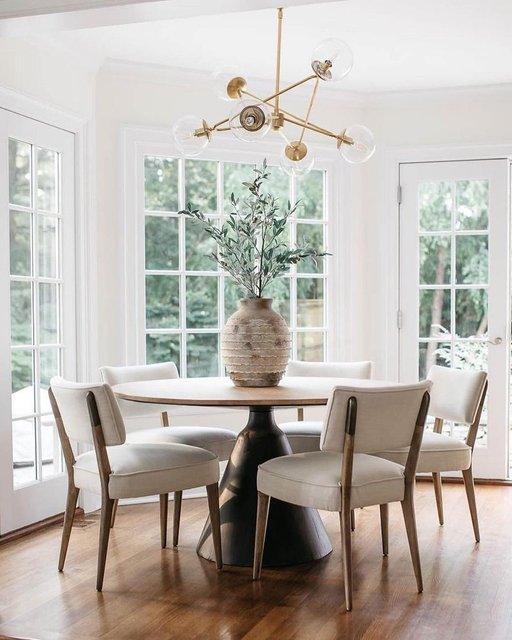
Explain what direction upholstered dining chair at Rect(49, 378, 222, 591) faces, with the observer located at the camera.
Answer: facing away from the viewer and to the right of the viewer

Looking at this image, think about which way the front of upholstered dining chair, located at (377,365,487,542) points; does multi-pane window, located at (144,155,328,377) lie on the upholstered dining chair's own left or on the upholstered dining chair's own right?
on the upholstered dining chair's own right

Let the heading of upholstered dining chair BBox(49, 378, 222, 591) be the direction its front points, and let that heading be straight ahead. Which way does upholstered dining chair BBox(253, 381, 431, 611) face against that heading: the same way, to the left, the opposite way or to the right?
to the left

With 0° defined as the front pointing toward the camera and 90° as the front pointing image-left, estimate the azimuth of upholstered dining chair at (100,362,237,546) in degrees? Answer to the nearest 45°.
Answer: approximately 315°

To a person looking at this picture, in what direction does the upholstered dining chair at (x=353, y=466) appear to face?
facing away from the viewer and to the left of the viewer

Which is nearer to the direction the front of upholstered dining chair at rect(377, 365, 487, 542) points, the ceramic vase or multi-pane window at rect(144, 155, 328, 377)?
the ceramic vase

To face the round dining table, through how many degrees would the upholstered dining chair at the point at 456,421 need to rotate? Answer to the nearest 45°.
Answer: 0° — it already faces it

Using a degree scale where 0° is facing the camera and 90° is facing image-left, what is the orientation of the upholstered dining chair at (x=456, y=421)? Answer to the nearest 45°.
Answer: approximately 45°
